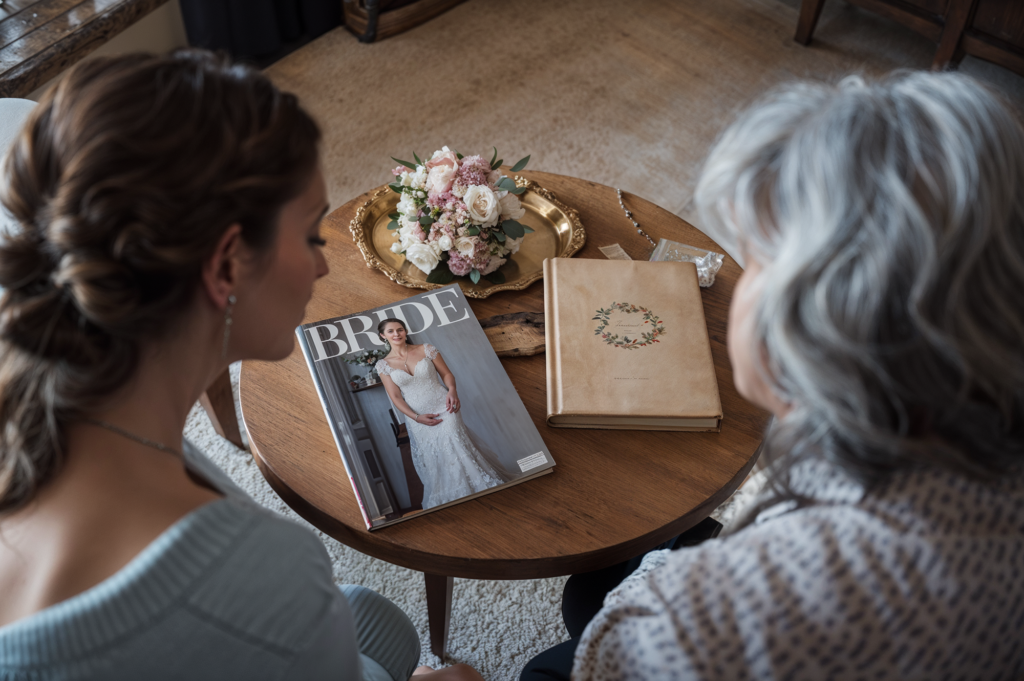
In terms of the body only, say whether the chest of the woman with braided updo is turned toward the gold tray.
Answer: yes

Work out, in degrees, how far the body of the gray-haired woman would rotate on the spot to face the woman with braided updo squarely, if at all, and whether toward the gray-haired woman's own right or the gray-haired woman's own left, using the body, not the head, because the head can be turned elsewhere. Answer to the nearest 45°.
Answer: approximately 45° to the gray-haired woman's own left

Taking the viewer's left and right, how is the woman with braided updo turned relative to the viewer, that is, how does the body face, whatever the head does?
facing away from the viewer and to the right of the viewer

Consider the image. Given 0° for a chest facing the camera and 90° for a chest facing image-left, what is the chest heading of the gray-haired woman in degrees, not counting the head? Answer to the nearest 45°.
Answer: approximately 135°

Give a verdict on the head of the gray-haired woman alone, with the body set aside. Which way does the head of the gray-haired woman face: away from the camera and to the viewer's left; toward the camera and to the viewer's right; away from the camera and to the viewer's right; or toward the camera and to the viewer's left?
away from the camera and to the viewer's left

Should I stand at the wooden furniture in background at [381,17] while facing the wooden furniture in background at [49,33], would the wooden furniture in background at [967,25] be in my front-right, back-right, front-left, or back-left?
back-left

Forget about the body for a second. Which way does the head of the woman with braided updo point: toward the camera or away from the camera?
away from the camera

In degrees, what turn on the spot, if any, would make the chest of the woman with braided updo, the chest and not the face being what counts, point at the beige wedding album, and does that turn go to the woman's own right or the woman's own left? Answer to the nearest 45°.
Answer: approximately 45° to the woman's own right

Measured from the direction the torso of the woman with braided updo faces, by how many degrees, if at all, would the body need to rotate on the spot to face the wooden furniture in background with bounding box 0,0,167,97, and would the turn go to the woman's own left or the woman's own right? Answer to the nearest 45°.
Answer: approximately 45° to the woman's own left
